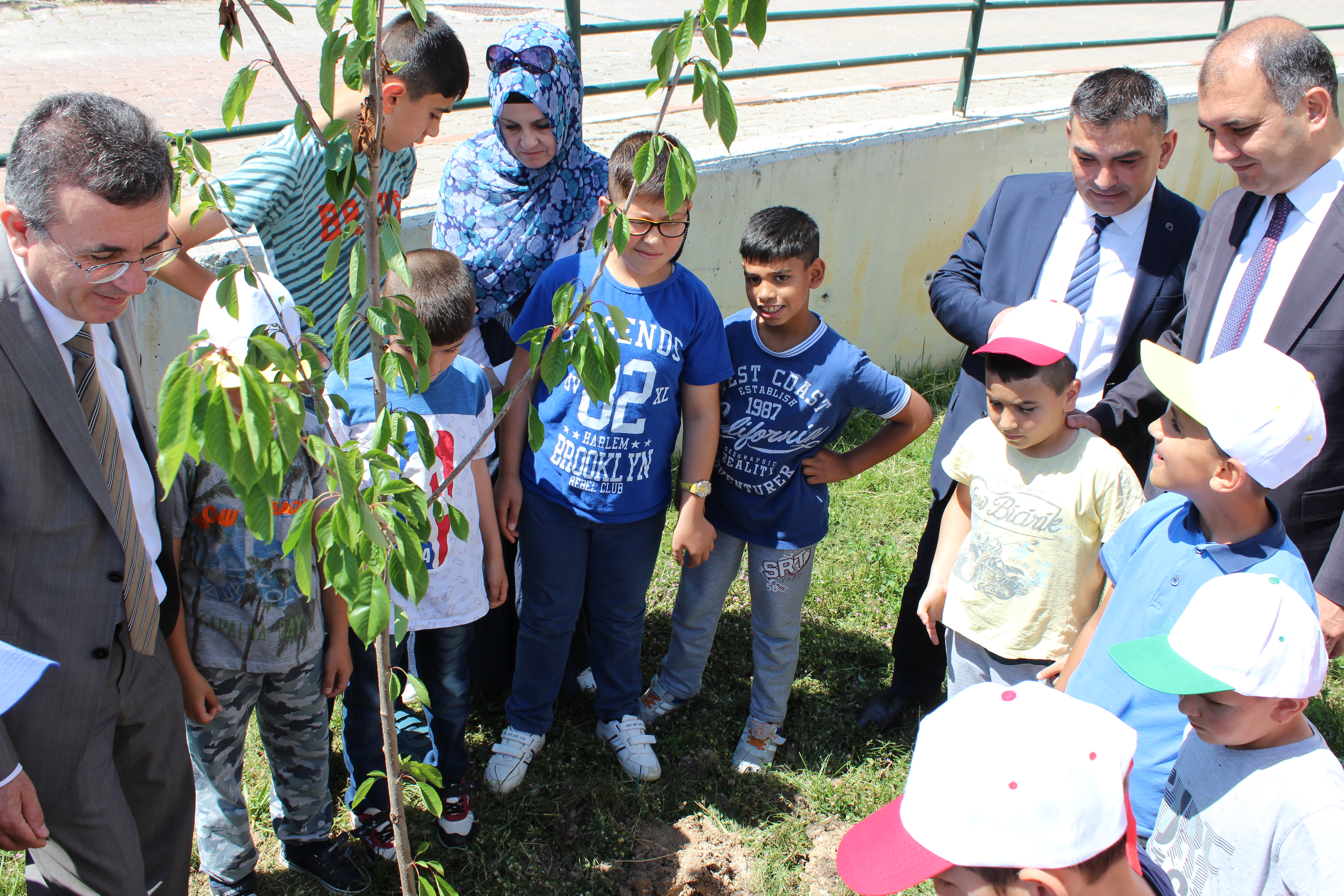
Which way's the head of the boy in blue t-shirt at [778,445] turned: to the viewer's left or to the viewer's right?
to the viewer's left

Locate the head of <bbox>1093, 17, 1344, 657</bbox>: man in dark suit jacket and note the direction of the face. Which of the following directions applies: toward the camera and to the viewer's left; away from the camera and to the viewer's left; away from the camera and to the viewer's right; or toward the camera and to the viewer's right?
toward the camera and to the viewer's left

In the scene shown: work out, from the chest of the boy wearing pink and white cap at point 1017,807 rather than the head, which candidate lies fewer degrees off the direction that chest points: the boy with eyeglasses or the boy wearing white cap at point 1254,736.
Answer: the boy with eyeglasses

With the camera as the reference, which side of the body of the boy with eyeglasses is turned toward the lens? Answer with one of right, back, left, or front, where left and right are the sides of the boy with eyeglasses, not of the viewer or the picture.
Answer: front

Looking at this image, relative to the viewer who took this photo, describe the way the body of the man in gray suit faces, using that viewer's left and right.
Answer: facing the viewer and to the right of the viewer

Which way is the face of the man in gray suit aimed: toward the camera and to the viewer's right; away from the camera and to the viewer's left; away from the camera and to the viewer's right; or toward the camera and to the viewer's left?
toward the camera and to the viewer's right

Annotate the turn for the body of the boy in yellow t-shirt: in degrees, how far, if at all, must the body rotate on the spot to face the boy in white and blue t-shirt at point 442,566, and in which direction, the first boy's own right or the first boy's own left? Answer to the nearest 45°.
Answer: approximately 45° to the first boy's own right

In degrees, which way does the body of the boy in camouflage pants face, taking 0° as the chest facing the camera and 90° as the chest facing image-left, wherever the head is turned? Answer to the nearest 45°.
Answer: approximately 0°

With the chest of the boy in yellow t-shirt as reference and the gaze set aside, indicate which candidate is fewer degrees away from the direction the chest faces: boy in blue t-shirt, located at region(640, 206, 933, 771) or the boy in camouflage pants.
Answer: the boy in camouflage pants

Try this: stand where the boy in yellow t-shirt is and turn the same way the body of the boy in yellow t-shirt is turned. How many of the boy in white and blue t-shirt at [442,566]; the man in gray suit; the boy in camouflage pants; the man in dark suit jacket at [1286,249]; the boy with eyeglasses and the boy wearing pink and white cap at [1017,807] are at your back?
1

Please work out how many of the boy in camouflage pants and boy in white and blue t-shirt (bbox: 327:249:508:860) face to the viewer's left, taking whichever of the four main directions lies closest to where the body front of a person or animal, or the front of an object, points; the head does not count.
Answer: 0

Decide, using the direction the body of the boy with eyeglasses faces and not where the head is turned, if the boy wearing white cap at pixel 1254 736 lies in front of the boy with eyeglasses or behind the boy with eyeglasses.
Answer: in front

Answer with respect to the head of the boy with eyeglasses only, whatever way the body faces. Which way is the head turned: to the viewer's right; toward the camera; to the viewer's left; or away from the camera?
toward the camera

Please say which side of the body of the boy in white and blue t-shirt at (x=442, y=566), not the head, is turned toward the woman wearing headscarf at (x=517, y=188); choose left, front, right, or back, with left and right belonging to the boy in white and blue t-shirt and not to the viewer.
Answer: back

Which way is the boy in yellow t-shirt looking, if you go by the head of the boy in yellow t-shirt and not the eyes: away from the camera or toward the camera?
toward the camera

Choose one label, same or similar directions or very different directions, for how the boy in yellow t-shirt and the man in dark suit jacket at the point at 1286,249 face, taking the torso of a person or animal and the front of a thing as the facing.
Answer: same or similar directions

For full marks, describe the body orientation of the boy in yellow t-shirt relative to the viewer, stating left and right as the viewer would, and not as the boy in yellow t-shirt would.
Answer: facing the viewer and to the left of the viewer
